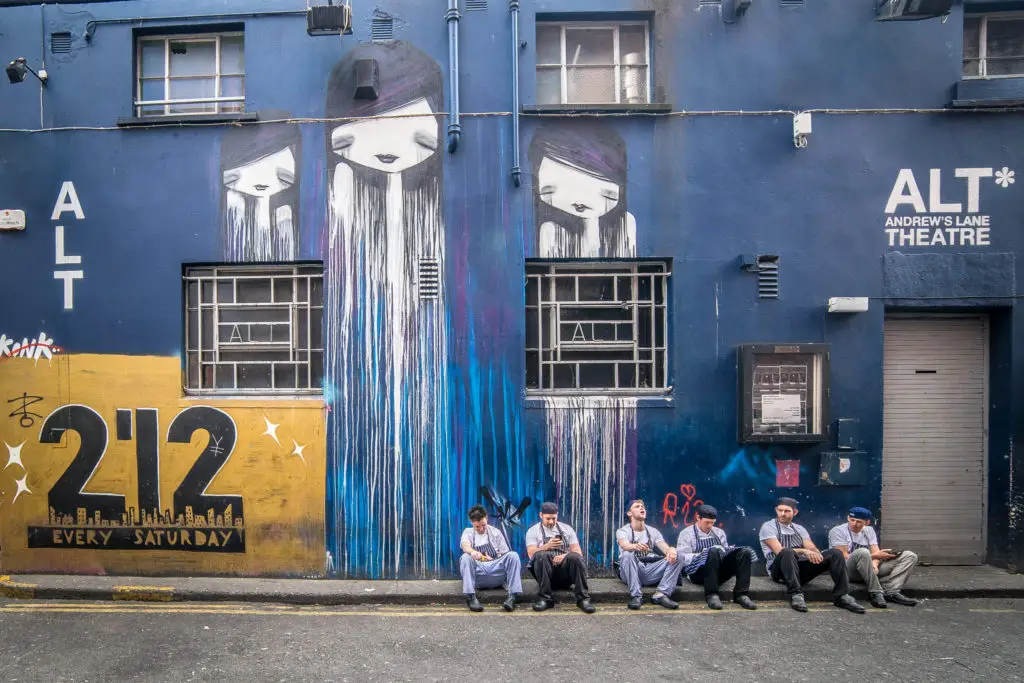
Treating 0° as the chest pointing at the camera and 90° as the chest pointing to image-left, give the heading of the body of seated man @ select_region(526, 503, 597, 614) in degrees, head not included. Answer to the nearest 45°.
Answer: approximately 0°

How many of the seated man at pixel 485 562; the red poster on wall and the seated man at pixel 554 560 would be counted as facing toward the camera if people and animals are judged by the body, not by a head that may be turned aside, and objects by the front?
3

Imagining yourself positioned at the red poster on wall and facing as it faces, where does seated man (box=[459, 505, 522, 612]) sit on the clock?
The seated man is roughly at 2 o'clock from the red poster on wall.

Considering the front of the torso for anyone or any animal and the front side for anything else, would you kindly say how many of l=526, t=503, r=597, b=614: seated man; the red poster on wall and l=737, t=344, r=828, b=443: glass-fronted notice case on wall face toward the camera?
3

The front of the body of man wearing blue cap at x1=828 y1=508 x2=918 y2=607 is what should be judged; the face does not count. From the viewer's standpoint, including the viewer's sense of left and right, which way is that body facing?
facing the viewer and to the right of the viewer

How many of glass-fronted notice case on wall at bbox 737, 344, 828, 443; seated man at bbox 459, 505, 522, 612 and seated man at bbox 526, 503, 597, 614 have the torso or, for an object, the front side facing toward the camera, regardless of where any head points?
3

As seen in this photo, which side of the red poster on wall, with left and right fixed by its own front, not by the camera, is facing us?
front

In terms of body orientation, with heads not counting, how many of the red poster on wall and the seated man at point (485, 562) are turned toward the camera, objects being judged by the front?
2

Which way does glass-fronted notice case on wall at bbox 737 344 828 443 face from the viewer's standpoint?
toward the camera

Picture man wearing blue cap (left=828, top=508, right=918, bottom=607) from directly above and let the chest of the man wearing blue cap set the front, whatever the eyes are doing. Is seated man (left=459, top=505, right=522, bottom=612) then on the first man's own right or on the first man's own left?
on the first man's own right

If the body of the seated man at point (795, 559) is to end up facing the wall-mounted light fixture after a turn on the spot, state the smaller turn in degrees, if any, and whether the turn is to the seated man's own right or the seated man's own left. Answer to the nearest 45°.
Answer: approximately 135° to the seated man's own right

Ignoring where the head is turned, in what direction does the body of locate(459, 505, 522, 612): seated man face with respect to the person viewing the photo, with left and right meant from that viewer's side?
facing the viewer

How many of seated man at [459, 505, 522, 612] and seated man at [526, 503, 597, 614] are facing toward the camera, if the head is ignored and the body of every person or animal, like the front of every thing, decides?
2
